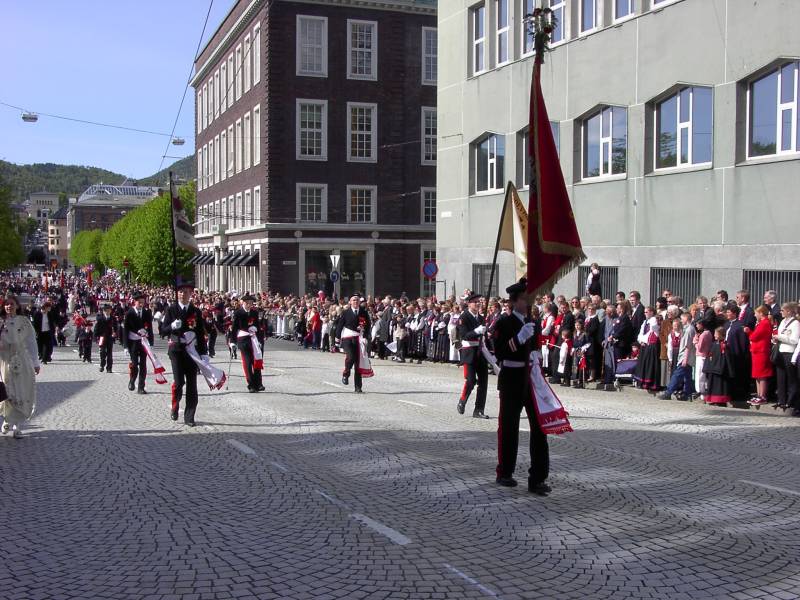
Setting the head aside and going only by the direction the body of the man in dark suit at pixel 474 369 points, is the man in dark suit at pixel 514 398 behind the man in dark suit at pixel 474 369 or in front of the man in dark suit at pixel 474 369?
in front

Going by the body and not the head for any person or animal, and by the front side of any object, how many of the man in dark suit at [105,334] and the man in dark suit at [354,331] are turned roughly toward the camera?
2

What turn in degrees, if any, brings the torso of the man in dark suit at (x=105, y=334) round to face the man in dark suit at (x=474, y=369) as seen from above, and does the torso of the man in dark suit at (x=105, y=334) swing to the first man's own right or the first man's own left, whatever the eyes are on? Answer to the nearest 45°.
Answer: approximately 45° to the first man's own left

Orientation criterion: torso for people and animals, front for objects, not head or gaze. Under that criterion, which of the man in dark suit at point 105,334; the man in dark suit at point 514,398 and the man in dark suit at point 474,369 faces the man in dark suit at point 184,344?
the man in dark suit at point 105,334

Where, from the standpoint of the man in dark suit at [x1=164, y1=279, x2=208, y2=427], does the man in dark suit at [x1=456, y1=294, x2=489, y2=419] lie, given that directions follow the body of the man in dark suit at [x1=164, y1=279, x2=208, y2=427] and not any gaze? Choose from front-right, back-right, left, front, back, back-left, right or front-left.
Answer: left

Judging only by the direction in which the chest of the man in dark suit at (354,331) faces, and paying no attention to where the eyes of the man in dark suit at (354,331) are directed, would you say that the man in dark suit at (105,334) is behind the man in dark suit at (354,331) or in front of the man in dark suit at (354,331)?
behind

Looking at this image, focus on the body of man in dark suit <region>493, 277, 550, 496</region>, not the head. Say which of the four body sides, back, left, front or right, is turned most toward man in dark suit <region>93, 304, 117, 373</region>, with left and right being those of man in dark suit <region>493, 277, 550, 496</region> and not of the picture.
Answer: back

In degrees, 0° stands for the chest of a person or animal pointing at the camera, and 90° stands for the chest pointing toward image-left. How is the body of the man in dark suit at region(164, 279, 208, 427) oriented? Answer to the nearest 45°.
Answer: approximately 0°

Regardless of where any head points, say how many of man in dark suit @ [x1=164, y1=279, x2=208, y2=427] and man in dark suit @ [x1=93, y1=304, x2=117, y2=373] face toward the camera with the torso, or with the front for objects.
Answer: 2

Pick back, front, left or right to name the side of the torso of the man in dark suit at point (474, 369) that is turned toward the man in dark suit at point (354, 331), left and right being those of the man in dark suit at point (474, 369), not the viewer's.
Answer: back

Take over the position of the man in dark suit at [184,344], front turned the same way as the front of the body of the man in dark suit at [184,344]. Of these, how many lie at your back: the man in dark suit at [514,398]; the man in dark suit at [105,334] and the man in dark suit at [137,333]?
2
